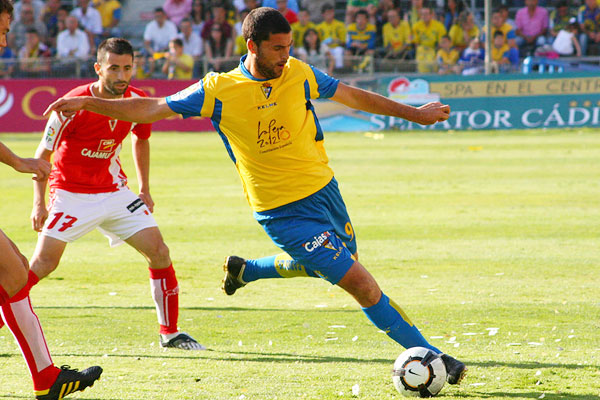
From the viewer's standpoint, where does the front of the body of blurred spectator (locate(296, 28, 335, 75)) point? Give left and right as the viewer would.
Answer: facing the viewer

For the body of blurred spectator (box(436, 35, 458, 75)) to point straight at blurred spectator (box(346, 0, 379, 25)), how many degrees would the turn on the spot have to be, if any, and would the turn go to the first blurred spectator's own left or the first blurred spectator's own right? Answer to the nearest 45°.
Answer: approximately 135° to the first blurred spectator's own right

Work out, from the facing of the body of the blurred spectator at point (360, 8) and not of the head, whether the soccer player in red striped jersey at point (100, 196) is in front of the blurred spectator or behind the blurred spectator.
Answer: in front

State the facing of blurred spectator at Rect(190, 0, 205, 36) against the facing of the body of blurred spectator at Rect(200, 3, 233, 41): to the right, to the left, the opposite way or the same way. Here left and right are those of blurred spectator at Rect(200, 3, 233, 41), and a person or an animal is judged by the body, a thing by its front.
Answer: the same way

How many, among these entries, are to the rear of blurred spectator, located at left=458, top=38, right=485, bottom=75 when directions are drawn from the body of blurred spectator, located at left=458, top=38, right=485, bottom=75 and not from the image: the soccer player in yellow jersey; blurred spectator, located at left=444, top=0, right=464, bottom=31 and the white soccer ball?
1

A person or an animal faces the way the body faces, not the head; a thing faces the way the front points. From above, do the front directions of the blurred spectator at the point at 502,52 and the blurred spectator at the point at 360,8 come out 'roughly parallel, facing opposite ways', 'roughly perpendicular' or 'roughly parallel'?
roughly parallel

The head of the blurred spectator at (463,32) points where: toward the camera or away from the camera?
toward the camera

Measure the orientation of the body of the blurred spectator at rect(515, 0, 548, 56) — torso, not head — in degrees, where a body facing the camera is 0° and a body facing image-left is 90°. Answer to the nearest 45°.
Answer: approximately 0°

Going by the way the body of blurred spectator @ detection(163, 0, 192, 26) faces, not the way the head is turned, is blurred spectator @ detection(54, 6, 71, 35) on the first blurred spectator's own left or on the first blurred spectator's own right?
on the first blurred spectator's own right

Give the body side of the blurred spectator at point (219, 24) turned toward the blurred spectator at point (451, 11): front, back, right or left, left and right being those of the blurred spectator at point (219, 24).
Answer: left

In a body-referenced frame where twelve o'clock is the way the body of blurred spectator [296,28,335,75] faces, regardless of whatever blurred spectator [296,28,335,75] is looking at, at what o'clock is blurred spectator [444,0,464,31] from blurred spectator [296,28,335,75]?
blurred spectator [444,0,464,31] is roughly at 8 o'clock from blurred spectator [296,28,335,75].

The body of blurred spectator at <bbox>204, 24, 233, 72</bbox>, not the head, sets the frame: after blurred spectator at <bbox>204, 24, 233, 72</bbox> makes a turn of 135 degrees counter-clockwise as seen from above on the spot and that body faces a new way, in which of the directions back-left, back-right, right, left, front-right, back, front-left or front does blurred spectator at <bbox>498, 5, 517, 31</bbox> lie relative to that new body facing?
front-right

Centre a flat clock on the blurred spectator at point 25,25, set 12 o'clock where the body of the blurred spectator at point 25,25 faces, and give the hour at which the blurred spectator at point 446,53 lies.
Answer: the blurred spectator at point 446,53 is roughly at 10 o'clock from the blurred spectator at point 25,25.

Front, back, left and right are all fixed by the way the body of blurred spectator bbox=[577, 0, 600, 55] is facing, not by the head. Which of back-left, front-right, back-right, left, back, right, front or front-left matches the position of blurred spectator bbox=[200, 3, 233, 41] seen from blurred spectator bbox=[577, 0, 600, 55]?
right

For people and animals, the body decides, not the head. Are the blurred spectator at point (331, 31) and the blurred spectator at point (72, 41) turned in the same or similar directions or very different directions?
same or similar directions

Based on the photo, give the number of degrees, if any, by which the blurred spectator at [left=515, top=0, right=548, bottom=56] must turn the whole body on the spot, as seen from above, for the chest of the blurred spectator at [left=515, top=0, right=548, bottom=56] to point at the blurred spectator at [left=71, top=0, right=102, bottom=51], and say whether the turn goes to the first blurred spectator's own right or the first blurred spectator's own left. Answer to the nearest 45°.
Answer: approximately 90° to the first blurred spectator's own right

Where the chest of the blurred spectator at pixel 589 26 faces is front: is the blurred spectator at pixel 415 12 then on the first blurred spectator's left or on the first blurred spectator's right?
on the first blurred spectator's right

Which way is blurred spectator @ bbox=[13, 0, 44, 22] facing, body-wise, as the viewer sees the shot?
toward the camera

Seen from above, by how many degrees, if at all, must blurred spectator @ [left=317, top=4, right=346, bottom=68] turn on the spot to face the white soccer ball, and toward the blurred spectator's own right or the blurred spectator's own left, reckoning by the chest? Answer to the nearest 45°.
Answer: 0° — they already face it

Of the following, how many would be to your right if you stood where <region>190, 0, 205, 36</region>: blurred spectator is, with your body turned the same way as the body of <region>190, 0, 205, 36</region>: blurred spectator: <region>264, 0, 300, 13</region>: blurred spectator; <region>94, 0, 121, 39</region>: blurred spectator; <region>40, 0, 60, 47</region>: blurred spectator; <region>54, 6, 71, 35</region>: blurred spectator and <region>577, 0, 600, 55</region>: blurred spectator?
3
